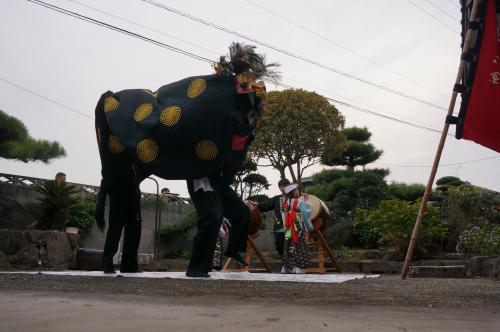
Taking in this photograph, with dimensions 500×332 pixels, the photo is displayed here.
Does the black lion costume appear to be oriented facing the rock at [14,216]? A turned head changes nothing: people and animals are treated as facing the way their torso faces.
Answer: no

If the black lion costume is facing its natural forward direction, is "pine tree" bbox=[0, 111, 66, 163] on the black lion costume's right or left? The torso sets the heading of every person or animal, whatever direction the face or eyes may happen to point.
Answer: on its left

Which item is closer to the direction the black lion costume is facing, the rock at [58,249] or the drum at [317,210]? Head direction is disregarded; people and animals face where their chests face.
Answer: the drum

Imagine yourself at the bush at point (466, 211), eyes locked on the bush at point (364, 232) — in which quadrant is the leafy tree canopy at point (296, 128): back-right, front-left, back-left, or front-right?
front-right

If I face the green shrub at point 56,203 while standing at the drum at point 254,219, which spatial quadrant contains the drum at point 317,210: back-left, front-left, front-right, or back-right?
back-right

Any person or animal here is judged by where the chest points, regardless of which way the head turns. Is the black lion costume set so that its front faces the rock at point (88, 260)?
no

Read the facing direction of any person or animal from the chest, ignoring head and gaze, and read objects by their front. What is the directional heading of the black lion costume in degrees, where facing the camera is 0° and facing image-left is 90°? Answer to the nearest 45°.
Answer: approximately 270°

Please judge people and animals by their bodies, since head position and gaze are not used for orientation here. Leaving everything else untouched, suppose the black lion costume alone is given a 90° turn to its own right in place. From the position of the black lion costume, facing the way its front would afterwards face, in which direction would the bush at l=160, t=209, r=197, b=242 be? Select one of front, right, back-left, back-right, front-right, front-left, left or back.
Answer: back

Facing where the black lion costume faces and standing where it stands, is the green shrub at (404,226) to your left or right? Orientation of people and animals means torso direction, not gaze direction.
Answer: on your left

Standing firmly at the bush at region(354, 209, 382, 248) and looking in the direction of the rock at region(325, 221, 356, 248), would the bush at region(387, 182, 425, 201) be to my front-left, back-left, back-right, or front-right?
back-right

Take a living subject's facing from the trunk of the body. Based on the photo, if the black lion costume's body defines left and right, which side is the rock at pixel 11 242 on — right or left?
on its left

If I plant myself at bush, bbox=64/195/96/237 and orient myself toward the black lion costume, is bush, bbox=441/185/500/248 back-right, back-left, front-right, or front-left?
front-left

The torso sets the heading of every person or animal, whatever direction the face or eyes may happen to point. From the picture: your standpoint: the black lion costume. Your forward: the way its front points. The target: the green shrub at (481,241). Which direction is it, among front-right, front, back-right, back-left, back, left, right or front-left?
front-left

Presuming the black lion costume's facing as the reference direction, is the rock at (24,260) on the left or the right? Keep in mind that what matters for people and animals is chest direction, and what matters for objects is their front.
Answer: on its left

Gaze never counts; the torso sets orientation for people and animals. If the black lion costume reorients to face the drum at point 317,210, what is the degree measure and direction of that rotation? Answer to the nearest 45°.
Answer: approximately 45° to its left

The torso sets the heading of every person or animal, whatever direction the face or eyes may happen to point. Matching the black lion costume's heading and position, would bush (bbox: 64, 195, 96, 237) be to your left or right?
on your left
